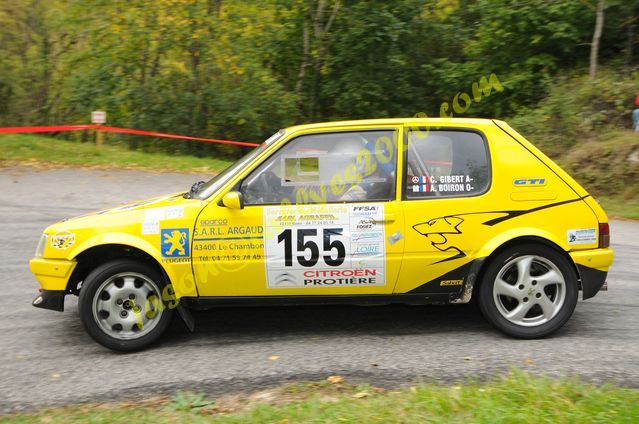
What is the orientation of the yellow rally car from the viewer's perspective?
to the viewer's left

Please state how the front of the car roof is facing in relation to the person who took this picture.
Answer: facing to the left of the viewer

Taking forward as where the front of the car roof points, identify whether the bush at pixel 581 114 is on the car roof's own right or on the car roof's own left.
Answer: on the car roof's own right

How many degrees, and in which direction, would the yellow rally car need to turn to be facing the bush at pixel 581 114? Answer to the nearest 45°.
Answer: approximately 135° to its right
